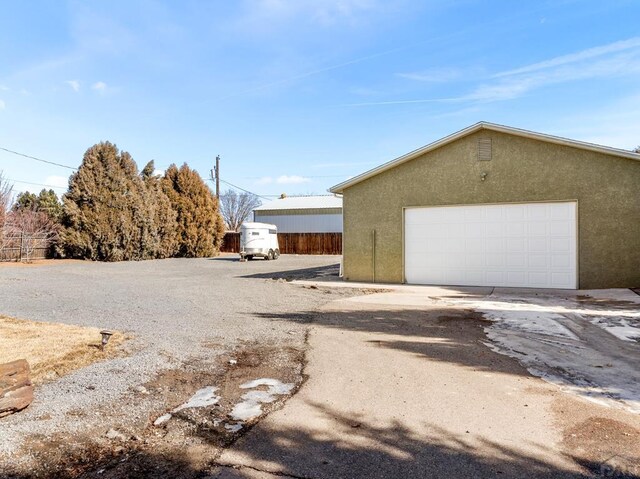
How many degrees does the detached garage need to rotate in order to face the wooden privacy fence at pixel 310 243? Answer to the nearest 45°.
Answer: approximately 135° to its right

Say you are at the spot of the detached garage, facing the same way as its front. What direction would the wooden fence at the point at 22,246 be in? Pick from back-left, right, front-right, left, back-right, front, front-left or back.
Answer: right

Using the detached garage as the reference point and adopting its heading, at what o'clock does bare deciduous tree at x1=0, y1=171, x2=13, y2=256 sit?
The bare deciduous tree is roughly at 3 o'clock from the detached garage.

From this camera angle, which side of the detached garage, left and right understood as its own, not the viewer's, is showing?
front

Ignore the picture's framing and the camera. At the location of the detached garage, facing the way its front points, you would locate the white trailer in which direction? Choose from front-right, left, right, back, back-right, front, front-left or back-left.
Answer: back-right

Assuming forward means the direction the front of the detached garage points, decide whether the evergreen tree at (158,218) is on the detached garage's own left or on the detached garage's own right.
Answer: on the detached garage's own right

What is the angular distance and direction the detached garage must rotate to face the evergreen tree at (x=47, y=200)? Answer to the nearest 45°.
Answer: approximately 90° to its right

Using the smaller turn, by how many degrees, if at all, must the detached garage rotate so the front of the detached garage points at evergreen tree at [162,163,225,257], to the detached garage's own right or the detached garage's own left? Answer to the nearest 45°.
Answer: approximately 135° to the detached garage's own right
